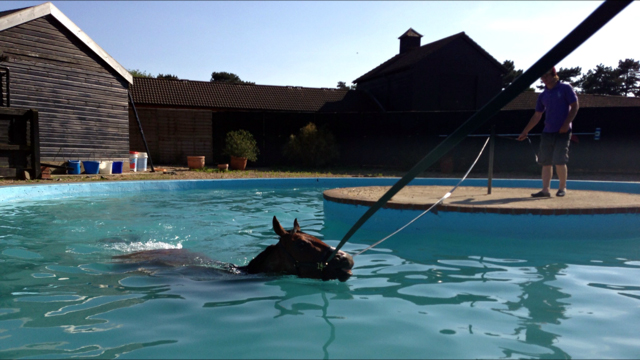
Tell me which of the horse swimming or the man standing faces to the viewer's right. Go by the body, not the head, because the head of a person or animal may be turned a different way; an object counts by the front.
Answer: the horse swimming

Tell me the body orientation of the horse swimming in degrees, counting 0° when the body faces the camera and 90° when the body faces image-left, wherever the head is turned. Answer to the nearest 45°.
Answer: approximately 270°

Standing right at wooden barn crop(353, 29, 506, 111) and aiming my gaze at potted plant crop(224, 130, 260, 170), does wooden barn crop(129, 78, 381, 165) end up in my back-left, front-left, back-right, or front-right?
front-right

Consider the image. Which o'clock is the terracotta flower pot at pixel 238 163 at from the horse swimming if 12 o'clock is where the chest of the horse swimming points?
The terracotta flower pot is roughly at 9 o'clock from the horse swimming.

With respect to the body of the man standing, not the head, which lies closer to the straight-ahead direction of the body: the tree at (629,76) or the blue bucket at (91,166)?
the blue bucket

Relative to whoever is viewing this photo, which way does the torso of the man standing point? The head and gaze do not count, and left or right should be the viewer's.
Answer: facing the viewer and to the left of the viewer

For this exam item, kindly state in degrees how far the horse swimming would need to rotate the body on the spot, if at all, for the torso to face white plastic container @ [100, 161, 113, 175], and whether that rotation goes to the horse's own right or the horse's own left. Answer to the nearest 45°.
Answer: approximately 90° to the horse's own left

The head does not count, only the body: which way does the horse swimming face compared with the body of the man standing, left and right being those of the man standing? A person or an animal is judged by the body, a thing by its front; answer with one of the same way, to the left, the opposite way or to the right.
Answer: the opposite way

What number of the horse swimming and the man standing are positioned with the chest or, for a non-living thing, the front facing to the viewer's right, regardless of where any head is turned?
1

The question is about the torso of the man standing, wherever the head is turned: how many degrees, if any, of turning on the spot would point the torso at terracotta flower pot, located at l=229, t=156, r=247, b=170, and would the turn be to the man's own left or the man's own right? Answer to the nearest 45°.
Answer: approximately 90° to the man's own right

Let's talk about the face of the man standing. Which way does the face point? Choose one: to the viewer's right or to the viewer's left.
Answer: to the viewer's left

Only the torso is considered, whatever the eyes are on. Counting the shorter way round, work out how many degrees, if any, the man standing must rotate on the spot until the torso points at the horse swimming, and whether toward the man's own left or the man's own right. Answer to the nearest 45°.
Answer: approximately 45° to the man's own left
